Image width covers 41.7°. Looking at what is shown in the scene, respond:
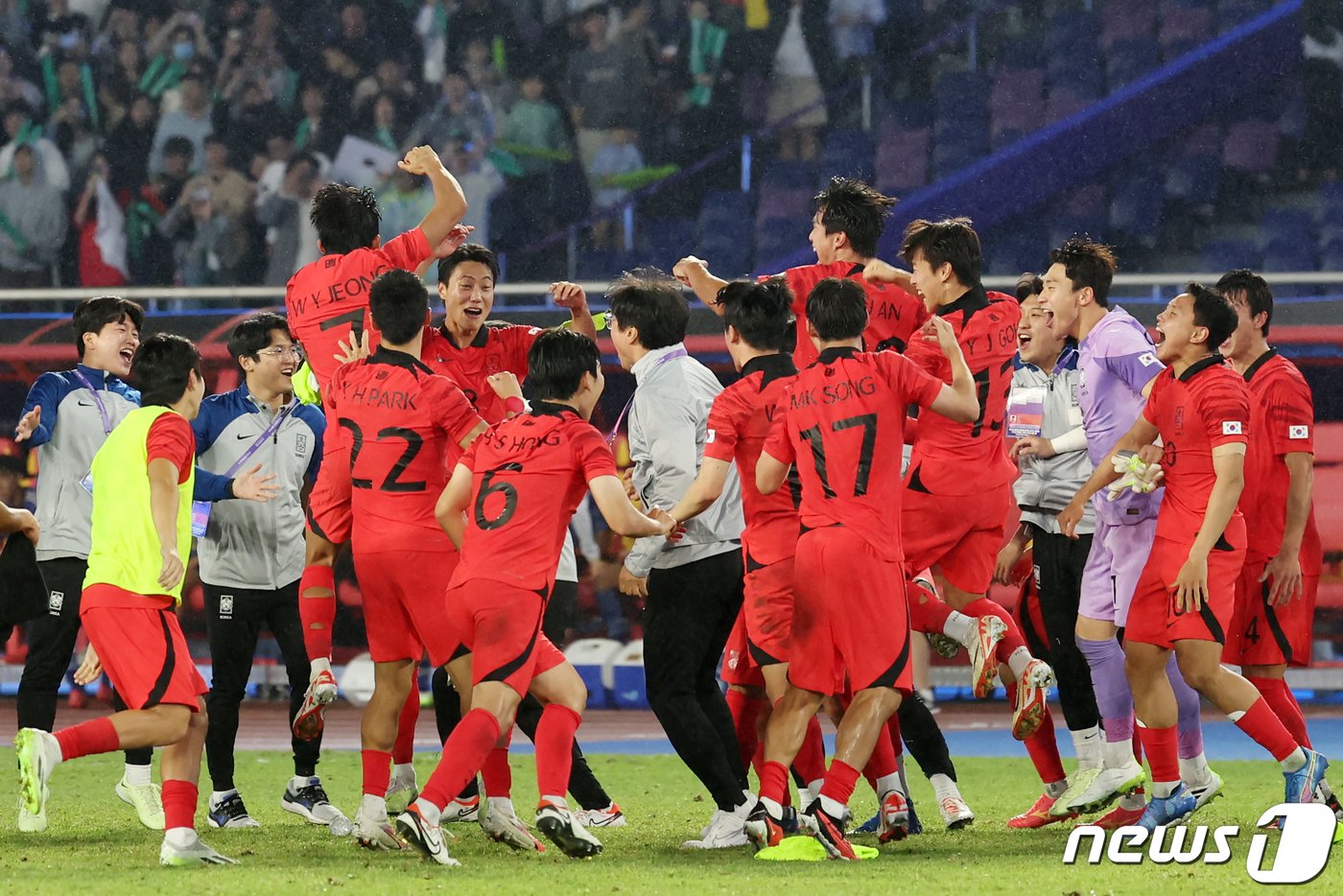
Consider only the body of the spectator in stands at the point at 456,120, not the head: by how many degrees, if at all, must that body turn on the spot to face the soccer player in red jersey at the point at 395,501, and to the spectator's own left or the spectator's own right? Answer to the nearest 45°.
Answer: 0° — they already face them

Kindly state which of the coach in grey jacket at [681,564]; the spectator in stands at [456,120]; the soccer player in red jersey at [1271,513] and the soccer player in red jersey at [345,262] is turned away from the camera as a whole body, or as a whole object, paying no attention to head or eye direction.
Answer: the soccer player in red jersey at [345,262]

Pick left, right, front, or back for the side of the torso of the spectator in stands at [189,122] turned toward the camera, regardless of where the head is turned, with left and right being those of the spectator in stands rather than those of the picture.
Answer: front

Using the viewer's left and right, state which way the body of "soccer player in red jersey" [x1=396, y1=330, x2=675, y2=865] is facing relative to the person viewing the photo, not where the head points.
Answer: facing away from the viewer and to the right of the viewer

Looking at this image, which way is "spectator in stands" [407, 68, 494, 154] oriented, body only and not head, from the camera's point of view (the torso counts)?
toward the camera

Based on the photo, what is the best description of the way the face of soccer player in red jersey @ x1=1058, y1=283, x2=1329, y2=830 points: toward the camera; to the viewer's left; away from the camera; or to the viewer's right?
to the viewer's left

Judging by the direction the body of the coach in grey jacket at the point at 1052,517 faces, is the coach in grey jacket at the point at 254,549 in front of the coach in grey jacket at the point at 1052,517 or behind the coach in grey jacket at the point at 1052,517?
in front

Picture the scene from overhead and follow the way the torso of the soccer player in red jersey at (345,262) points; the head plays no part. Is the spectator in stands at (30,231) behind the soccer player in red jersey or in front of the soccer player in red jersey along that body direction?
in front

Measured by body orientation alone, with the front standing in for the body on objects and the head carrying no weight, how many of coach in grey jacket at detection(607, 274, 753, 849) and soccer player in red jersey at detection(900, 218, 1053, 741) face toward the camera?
0

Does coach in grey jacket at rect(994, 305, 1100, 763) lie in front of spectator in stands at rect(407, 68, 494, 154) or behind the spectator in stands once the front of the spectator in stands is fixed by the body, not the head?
in front

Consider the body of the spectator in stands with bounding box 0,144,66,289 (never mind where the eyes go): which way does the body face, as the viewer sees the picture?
toward the camera

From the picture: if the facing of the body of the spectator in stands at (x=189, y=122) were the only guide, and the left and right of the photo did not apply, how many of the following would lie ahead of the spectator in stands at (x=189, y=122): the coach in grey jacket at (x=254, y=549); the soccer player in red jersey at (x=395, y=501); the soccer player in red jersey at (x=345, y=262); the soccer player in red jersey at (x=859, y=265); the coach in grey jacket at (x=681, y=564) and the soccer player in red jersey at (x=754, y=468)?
6

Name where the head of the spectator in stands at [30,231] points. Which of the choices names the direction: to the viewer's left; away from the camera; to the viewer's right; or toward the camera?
toward the camera

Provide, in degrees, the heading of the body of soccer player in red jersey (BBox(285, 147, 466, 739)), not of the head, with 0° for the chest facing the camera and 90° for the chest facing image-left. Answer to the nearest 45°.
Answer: approximately 180°

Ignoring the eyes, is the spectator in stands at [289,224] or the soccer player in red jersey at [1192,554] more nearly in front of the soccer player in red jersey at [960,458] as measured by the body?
the spectator in stands

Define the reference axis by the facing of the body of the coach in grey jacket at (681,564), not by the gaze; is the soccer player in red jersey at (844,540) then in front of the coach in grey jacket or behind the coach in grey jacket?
behind
